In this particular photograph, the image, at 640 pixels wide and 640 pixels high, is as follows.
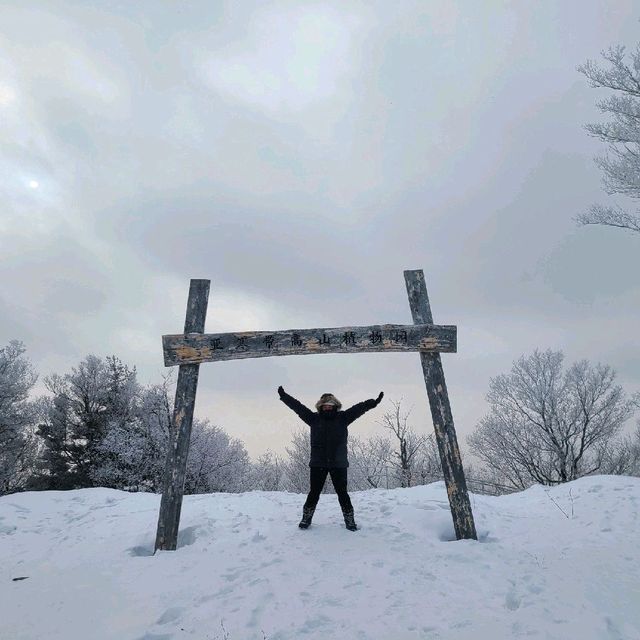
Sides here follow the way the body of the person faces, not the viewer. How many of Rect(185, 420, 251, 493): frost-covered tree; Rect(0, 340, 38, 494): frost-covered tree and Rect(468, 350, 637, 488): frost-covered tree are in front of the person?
0

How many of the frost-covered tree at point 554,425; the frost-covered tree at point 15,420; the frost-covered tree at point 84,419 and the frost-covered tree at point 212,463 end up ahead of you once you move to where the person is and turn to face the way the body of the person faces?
0

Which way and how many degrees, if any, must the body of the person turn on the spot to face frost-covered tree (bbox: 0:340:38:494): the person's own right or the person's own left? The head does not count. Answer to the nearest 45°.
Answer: approximately 135° to the person's own right

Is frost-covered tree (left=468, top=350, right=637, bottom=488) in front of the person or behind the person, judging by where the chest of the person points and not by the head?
behind

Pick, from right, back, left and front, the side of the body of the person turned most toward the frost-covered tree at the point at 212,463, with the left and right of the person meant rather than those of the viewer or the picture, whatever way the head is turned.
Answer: back

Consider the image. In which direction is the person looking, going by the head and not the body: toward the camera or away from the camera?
toward the camera

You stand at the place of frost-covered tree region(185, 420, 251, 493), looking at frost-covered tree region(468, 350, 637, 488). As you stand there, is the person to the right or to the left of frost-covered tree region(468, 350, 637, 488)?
right

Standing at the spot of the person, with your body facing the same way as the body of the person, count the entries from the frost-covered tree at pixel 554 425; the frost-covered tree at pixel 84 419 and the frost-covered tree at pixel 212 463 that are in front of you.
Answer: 0

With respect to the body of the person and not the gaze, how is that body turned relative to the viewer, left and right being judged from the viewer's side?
facing the viewer

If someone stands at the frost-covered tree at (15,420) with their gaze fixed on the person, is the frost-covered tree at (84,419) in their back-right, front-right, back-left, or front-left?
front-left

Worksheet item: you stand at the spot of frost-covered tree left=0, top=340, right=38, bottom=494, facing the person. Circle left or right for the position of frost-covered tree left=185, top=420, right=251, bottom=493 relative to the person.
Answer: left

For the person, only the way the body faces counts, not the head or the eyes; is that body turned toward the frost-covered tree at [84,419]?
no
